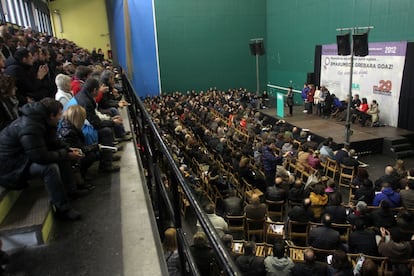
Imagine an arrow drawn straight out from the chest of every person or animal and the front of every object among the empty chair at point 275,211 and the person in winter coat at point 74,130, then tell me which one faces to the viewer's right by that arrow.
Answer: the person in winter coat

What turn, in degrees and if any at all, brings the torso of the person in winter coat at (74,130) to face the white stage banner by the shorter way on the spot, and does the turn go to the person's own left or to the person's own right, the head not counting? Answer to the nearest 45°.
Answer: approximately 45° to the person's own left

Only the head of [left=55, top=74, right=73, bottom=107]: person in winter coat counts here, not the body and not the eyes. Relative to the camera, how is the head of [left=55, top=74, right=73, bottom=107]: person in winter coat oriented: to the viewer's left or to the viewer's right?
to the viewer's right

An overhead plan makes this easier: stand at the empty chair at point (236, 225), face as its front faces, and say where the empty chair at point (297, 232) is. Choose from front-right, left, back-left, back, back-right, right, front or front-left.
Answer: right

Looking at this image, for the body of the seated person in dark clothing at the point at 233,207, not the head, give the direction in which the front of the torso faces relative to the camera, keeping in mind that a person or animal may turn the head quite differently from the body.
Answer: away from the camera

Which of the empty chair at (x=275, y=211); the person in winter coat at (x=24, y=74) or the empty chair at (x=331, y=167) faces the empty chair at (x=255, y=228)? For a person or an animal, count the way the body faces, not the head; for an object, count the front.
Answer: the person in winter coat

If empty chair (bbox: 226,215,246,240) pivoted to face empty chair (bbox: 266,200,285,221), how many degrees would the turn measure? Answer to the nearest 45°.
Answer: approximately 45° to its right

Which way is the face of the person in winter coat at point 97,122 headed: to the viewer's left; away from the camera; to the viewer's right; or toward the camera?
to the viewer's right

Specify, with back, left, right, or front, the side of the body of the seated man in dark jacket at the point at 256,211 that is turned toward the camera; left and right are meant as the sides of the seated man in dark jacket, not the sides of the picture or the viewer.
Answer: back

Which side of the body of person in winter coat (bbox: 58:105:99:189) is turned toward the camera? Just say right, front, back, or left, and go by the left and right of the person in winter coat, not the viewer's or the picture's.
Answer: right

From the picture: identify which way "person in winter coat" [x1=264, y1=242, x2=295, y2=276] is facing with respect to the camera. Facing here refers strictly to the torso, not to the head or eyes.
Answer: away from the camera

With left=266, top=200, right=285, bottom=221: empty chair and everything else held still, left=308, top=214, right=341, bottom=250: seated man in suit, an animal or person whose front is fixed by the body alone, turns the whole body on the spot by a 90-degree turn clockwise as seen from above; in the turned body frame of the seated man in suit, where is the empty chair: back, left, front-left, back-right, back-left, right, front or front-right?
back-left

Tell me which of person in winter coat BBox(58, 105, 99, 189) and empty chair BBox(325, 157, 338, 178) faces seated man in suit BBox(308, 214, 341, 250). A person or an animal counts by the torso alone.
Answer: the person in winter coat

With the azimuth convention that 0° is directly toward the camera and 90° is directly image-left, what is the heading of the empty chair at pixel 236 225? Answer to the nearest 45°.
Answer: approximately 180°

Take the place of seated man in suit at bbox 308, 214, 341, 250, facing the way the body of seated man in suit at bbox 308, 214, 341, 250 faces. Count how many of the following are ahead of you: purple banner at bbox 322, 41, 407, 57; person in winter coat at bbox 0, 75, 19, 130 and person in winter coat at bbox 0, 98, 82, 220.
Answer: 1

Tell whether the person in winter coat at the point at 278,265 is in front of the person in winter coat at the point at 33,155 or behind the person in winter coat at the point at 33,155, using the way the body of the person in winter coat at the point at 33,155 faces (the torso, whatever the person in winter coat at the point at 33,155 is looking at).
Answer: in front

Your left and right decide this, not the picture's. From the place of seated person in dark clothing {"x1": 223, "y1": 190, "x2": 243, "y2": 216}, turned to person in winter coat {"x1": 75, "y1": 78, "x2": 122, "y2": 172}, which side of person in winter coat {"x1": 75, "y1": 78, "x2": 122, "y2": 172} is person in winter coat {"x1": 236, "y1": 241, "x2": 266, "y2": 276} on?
left

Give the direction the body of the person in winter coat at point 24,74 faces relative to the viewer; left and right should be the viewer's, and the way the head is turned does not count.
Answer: facing to the right of the viewer

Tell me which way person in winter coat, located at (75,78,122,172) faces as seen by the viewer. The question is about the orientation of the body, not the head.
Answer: to the viewer's right

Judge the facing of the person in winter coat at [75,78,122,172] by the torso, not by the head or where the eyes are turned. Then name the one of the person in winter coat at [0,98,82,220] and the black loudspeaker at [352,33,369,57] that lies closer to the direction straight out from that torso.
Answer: the black loudspeaker
